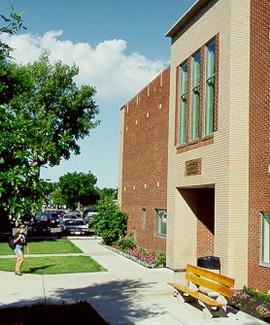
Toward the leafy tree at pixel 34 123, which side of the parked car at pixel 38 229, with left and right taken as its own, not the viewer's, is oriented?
front

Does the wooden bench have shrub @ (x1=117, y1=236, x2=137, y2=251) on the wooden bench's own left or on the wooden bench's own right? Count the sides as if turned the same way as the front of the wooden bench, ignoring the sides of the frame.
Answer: on the wooden bench's own right

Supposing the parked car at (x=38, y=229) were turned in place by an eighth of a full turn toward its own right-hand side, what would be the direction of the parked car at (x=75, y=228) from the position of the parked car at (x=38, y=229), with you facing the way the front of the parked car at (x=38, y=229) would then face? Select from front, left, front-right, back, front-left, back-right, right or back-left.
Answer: back-left

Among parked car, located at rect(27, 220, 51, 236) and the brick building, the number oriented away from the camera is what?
0

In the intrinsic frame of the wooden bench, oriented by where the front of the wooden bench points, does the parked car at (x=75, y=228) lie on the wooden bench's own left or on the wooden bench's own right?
on the wooden bench's own right

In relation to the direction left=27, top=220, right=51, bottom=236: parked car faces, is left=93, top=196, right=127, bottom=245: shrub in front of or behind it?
in front

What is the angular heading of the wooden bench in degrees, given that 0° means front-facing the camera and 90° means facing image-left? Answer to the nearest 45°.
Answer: approximately 45°

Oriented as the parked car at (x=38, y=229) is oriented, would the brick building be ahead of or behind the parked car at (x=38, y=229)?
ahead

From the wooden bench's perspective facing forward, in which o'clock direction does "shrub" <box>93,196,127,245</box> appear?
The shrub is roughly at 4 o'clock from the wooden bench.
